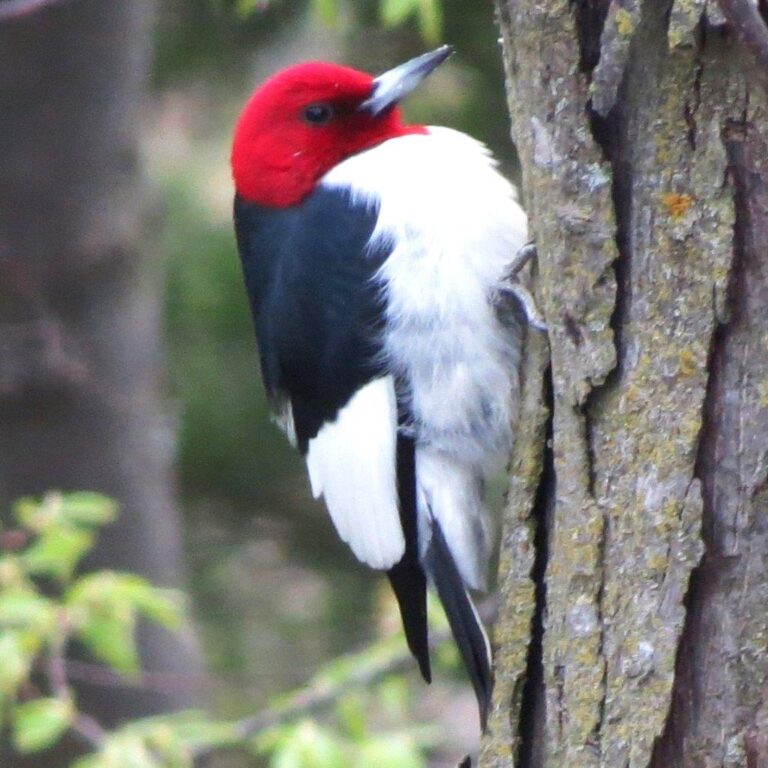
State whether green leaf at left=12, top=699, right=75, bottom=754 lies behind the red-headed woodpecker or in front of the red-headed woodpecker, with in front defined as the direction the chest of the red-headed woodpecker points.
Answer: behind

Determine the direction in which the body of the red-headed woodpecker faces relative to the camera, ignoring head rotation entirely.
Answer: to the viewer's right

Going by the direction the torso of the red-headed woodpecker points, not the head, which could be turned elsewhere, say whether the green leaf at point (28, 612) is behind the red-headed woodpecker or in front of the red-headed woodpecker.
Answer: behind

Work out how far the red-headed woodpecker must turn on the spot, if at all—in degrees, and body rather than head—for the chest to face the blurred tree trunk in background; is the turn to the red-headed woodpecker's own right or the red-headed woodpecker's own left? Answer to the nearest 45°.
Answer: approximately 135° to the red-headed woodpecker's own left

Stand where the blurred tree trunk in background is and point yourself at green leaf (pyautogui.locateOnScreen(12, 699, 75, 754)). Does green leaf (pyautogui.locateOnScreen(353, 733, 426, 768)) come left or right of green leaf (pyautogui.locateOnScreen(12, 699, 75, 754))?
left

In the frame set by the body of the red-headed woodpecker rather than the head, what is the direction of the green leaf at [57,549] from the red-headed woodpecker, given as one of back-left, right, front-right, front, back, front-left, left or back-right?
back-left
